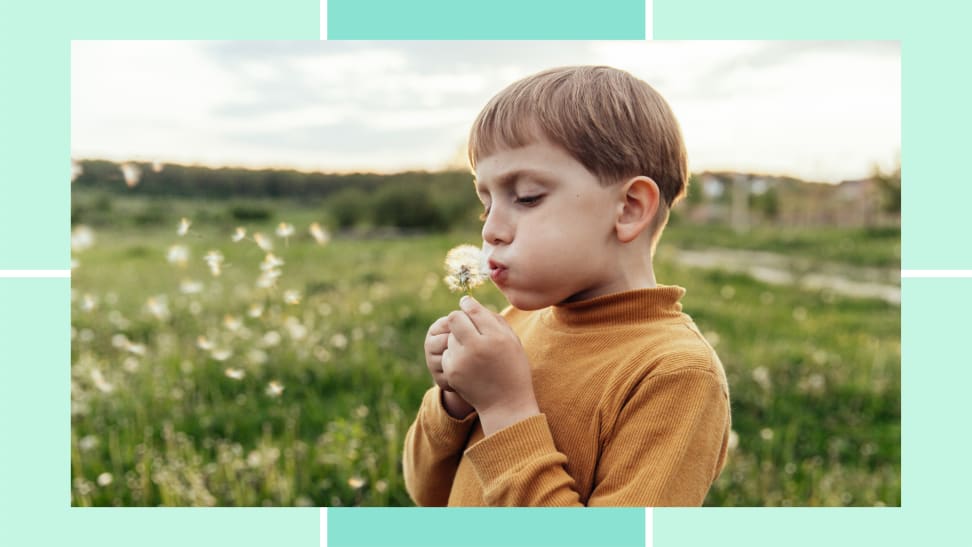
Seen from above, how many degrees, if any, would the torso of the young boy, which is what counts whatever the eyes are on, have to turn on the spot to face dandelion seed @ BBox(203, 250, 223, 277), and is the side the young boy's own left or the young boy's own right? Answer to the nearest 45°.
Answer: approximately 90° to the young boy's own right

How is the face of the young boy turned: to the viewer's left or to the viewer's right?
to the viewer's left

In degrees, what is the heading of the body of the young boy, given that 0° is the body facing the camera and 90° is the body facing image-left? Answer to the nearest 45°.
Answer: approximately 45°

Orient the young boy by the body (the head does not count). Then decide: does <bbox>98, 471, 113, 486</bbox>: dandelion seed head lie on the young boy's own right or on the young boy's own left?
on the young boy's own right
